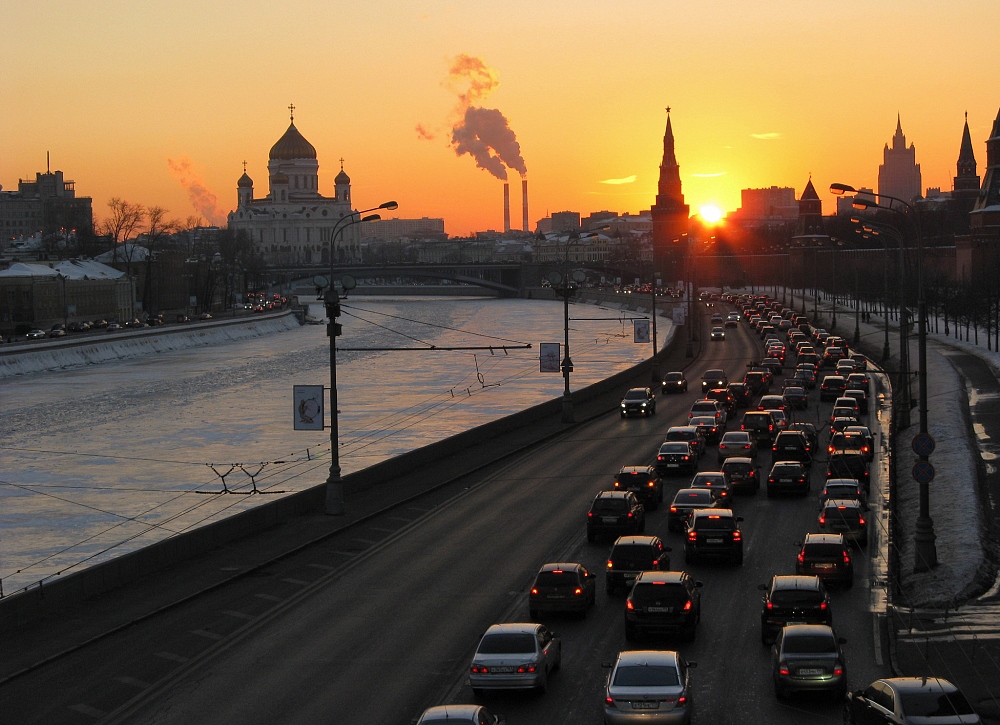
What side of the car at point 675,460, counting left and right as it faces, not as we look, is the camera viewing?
back

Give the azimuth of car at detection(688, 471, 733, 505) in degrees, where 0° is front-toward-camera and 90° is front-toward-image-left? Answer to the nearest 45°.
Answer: approximately 180°

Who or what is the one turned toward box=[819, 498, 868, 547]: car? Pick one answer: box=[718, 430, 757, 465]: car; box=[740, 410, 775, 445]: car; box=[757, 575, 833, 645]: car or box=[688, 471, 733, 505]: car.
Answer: box=[757, 575, 833, 645]: car

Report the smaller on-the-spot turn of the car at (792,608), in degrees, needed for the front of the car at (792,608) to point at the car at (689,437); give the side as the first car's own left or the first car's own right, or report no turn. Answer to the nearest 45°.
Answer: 0° — it already faces it

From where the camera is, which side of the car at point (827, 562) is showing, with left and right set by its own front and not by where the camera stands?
back

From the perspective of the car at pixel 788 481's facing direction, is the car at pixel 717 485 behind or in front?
behind

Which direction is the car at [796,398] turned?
away from the camera

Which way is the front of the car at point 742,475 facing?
away from the camera

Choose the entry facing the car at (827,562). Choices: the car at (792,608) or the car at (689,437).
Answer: the car at (792,608)

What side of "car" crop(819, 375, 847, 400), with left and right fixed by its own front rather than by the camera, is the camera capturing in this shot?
back

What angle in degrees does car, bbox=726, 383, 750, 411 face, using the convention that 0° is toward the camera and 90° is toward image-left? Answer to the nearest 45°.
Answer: approximately 180°

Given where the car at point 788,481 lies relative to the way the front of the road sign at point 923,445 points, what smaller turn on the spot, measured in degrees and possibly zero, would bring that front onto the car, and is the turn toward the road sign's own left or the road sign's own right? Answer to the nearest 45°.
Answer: approximately 135° to the road sign's own right

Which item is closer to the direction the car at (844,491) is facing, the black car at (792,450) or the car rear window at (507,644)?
the black car

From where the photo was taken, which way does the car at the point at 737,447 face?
away from the camera

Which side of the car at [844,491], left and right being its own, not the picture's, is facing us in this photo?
back

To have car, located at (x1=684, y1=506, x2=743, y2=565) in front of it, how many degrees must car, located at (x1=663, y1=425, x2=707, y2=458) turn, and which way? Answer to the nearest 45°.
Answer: approximately 180°
